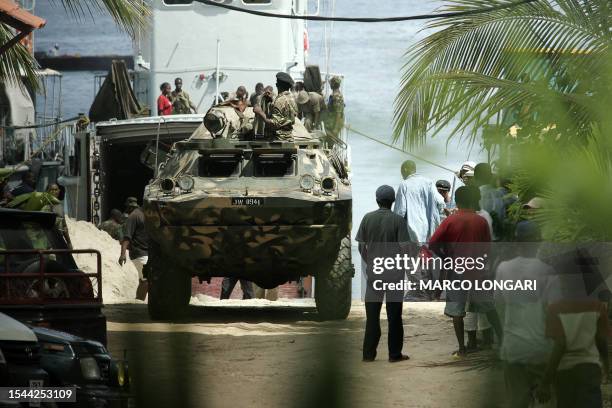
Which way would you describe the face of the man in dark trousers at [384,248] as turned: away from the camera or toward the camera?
away from the camera

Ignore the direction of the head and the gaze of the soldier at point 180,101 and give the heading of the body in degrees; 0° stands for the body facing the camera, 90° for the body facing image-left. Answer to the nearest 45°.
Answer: approximately 0°

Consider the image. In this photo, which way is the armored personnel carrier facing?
toward the camera

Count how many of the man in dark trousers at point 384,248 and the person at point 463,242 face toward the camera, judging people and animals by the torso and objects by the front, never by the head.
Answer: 0

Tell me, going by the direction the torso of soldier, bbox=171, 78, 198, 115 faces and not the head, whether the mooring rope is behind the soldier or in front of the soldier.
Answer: in front

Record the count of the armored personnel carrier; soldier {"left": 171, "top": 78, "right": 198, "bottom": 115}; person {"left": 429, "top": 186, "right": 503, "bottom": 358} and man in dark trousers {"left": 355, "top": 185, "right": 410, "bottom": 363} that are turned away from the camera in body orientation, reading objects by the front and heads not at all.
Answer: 2

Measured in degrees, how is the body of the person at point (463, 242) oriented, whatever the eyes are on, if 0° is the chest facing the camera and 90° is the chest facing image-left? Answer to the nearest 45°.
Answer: approximately 180°

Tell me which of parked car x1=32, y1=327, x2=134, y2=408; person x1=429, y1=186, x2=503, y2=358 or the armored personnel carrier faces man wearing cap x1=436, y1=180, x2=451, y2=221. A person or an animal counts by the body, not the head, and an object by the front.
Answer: the person

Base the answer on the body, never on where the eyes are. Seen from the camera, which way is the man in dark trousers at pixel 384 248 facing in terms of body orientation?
away from the camera

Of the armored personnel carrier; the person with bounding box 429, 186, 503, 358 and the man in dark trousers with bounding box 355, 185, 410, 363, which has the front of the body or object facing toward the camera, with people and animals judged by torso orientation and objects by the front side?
the armored personnel carrier

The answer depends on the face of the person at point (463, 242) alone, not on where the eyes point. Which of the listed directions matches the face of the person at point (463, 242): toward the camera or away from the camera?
away from the camera

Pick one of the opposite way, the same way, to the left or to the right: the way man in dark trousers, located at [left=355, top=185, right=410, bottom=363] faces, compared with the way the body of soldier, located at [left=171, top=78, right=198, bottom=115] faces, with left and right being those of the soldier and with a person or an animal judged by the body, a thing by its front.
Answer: the opposite way

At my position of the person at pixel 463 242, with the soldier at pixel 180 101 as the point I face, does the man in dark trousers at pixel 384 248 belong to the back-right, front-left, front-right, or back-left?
front-left

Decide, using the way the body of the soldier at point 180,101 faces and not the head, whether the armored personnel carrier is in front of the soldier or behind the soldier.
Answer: in front

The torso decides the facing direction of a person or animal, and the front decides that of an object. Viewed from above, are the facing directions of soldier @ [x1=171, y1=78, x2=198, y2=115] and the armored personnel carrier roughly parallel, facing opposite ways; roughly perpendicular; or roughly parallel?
roughly parallel

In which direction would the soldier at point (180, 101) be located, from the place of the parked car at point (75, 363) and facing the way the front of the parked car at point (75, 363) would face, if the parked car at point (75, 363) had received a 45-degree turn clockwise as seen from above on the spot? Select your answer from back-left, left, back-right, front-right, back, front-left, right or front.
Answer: back

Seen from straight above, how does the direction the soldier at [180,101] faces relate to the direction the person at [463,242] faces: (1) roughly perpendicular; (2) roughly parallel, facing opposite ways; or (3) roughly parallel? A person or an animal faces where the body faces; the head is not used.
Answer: roughly parallel, facing opposite ways
